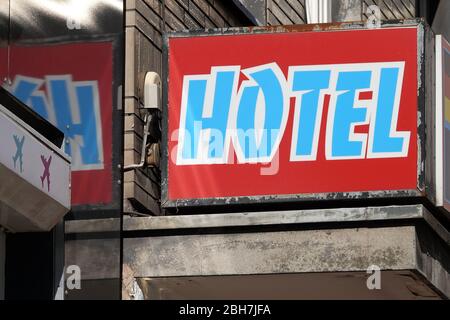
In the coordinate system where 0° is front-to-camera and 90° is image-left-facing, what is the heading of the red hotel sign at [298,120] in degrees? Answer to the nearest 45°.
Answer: approximately 0°
